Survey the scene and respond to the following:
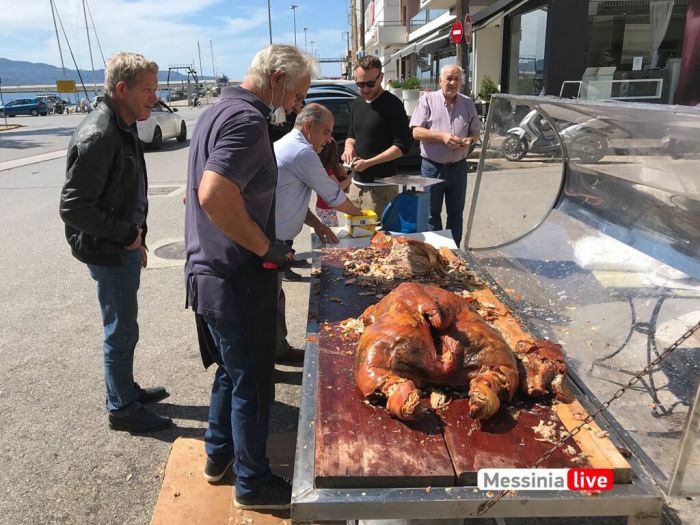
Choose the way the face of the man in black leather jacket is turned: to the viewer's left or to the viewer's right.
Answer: to the viewer's right

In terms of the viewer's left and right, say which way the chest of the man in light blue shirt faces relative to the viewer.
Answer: facing to the right of the viewer

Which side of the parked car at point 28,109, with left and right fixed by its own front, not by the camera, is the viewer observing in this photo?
left

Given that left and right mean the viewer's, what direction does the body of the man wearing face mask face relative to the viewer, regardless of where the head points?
facing to the right of the viewer

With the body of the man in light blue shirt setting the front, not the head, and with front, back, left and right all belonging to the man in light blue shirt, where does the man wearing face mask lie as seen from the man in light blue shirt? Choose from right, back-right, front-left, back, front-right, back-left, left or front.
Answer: right

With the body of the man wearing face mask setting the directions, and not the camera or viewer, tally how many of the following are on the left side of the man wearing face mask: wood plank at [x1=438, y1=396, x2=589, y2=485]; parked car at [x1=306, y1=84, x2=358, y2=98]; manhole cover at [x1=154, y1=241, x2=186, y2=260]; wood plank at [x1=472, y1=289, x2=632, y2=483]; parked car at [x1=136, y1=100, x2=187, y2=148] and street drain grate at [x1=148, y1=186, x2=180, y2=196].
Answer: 4

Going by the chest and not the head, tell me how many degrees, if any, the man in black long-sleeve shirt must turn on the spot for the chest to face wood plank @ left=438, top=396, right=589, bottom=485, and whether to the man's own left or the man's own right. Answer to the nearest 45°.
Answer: approximately 45° to the man's own left
